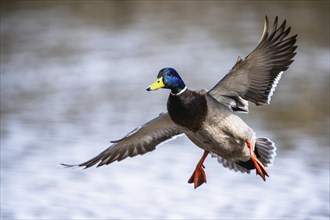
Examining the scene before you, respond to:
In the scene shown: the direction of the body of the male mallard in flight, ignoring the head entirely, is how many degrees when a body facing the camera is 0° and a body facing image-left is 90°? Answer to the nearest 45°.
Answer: approximately 45°
